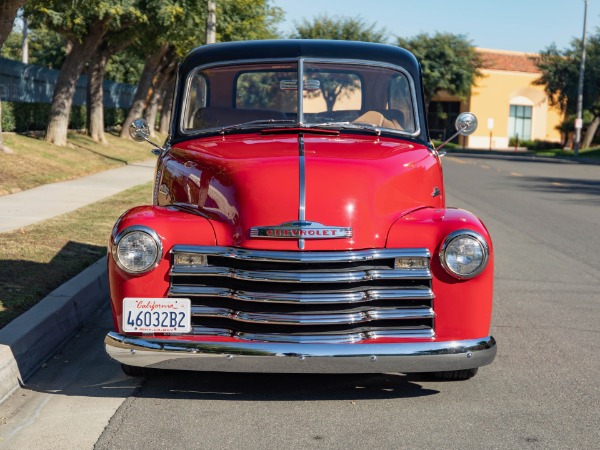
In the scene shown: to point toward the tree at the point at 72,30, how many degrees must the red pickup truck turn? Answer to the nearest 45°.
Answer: approximately 180°

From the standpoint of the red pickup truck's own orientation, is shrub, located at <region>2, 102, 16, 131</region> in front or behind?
behind

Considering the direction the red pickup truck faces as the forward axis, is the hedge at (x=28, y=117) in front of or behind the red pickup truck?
behind

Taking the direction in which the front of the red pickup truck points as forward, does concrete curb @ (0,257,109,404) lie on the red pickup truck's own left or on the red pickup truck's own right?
on the red pickup truck's own right

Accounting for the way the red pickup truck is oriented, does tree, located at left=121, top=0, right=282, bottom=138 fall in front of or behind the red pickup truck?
behind

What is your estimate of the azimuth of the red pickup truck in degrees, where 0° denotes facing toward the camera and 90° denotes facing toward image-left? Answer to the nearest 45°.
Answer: approximately 0°

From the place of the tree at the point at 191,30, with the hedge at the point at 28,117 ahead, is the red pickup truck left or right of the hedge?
left
